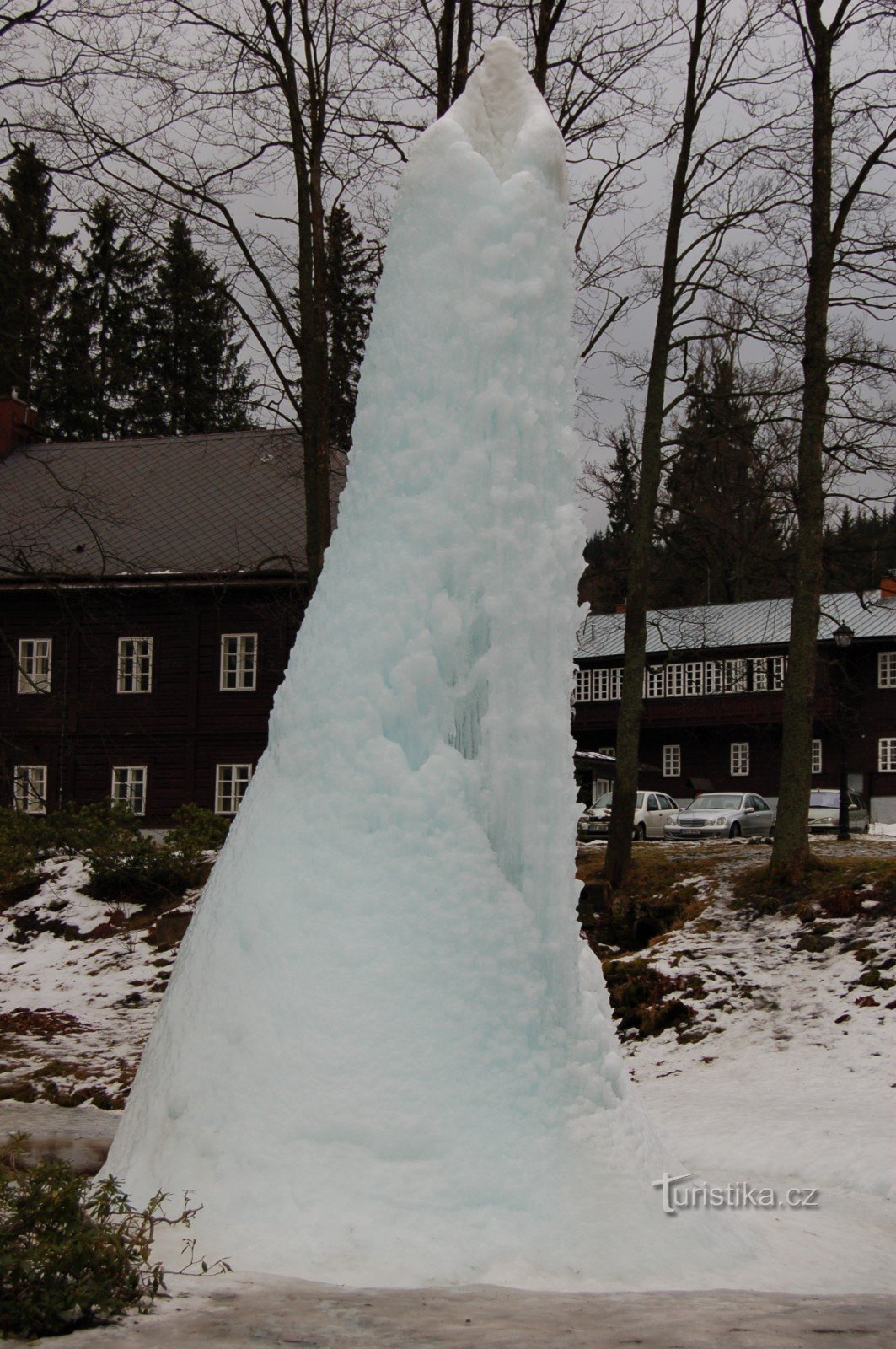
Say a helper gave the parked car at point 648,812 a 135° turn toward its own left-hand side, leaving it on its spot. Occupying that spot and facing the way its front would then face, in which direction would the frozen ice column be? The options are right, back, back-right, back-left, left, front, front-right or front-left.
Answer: right

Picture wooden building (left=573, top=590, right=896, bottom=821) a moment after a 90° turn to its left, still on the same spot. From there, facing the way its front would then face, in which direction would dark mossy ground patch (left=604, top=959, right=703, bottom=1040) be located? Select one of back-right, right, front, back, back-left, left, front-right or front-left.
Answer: right

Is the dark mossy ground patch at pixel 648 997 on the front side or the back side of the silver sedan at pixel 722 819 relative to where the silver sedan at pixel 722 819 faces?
on the front side

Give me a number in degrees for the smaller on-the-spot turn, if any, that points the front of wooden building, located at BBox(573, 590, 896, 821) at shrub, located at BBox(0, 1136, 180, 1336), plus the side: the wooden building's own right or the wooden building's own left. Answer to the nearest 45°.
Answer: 0° — it already faces it

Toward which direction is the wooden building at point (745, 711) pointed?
toward the camera

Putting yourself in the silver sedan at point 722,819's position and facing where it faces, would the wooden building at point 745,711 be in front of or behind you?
behind

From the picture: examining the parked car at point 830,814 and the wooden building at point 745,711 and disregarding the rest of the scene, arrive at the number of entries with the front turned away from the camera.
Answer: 0

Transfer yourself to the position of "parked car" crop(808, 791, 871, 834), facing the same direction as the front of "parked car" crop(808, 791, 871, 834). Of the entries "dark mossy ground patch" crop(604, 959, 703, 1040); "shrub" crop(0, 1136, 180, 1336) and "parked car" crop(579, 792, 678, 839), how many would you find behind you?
0

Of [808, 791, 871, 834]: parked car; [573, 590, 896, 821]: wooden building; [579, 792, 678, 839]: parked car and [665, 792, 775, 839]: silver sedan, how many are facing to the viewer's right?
0

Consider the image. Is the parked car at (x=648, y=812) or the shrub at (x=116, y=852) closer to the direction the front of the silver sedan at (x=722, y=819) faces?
the shrub

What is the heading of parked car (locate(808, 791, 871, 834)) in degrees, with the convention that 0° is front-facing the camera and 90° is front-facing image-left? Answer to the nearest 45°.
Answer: approximately 45°

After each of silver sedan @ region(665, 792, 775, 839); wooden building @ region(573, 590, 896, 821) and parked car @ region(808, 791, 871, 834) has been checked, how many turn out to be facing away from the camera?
0

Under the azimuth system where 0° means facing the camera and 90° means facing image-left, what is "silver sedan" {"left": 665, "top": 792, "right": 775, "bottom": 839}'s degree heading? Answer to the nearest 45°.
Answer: approximately 45°

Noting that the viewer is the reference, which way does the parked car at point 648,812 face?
facing the viewer and to the left of the viewer

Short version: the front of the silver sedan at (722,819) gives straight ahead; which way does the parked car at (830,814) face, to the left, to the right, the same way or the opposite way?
the same way

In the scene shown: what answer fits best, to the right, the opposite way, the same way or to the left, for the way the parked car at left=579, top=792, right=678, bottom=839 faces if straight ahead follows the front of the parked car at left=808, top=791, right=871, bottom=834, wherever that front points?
the same way

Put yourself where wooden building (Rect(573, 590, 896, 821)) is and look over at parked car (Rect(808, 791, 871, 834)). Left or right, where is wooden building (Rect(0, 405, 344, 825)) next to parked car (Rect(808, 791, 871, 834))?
right
